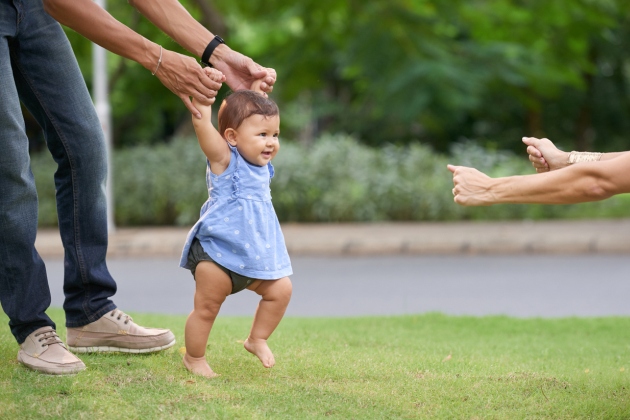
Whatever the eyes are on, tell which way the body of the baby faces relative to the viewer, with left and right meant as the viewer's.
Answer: facing the viewer and to the right of the viewer
